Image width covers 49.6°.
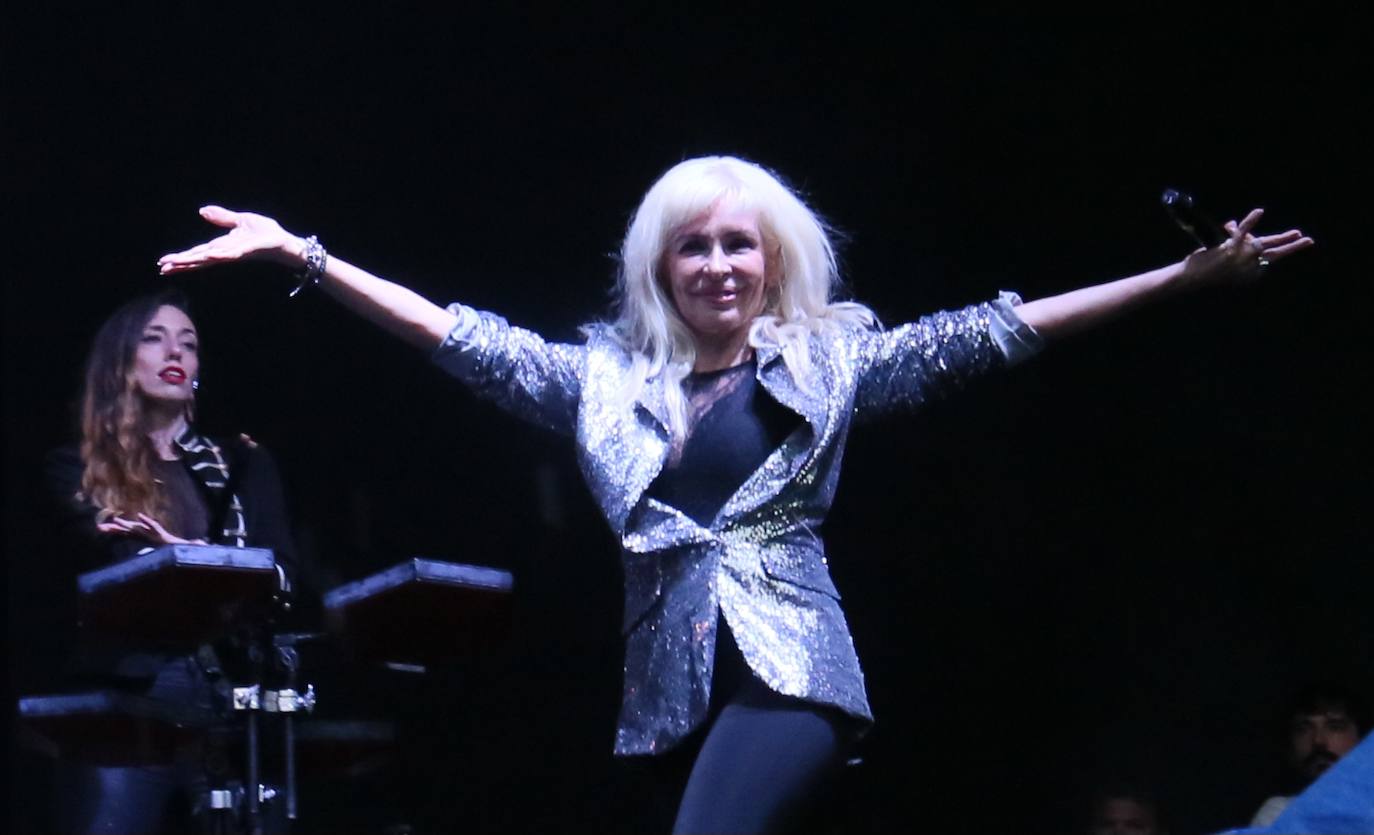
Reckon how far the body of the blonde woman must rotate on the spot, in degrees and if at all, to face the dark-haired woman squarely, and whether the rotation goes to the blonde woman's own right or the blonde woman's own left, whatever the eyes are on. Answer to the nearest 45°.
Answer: approximately 135° to the blonde woman's own right

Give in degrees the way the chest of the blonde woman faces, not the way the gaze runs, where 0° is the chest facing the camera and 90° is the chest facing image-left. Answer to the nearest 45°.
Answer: approximately 0°

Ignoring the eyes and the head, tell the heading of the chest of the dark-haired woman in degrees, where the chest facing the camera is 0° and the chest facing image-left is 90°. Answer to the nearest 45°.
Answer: approximately 0°

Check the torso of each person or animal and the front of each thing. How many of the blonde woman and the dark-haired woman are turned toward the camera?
2

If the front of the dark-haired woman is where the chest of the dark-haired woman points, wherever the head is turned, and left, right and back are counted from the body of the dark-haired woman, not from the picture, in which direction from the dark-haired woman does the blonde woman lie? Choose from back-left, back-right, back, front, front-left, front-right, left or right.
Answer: front-left
